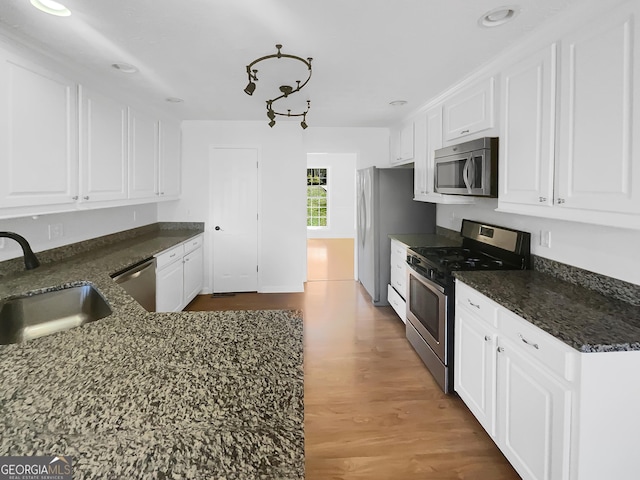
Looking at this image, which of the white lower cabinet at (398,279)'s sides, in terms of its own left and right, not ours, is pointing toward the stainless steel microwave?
left

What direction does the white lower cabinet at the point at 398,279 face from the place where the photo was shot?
facing to the left of the viewer

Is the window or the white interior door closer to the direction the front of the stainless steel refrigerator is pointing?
the white interior door

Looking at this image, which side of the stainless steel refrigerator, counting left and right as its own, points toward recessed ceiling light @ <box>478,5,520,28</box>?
left

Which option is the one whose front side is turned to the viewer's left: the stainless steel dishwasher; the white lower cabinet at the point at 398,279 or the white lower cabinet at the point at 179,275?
the white lower cabinet at the point at 398,279

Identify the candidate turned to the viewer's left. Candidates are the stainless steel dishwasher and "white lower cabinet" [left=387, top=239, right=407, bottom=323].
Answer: the white lower cabinet

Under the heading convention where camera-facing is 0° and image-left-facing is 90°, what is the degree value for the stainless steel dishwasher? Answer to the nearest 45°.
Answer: approximately 315°

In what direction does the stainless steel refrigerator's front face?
to the viewer's left

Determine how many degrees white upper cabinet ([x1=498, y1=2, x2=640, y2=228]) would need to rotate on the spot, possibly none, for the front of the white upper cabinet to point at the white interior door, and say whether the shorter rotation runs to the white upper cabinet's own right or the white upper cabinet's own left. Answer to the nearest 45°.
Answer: approximately 90° to the white upper cabinet's own right

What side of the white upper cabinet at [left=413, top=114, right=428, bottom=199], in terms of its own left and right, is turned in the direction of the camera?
left
